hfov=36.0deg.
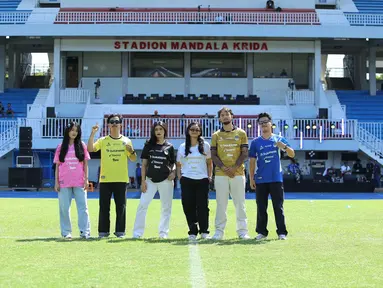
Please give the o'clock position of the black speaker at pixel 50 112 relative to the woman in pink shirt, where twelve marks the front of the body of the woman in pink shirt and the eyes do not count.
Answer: The black speaker is roughly at 6 o'clock from the woman in pink shirt.

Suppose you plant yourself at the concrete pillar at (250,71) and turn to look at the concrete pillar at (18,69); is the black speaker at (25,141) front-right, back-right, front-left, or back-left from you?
front-left

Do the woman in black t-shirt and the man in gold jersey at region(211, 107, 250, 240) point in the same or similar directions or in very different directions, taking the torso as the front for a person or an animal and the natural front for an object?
same or similar directions

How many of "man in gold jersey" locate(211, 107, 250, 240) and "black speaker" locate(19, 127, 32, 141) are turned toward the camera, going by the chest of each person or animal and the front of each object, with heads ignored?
2

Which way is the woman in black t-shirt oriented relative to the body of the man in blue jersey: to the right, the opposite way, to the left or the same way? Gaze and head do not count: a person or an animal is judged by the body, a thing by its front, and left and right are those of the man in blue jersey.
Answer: the same way

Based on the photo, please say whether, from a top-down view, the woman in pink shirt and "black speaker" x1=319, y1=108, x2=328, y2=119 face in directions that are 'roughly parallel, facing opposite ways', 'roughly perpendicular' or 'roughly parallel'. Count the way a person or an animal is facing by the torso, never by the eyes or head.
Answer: roughly parallel

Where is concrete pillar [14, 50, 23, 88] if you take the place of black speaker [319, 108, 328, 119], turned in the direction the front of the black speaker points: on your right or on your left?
on your right

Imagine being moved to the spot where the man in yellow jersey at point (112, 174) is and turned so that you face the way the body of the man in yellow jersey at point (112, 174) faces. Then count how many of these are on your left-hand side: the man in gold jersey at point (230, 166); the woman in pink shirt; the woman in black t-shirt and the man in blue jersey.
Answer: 3

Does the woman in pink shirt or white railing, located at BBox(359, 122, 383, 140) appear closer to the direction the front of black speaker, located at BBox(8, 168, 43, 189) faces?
the woman in pink shirt

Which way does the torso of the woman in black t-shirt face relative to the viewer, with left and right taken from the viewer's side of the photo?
facing the viewer

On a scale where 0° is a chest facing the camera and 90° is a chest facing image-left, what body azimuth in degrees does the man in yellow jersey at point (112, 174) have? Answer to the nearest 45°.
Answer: approximately 0°

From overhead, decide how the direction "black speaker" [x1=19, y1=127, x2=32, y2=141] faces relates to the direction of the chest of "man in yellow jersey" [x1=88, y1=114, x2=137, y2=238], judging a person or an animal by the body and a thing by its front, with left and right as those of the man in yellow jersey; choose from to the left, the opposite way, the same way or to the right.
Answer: the same way

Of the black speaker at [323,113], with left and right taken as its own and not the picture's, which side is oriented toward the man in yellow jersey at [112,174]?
front

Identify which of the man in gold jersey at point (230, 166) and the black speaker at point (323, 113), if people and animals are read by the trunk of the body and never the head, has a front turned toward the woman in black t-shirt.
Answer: the black speaker

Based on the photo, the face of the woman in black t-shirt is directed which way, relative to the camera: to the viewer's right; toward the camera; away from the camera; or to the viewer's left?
toward the camera

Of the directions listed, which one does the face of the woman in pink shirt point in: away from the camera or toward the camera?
toward the camera

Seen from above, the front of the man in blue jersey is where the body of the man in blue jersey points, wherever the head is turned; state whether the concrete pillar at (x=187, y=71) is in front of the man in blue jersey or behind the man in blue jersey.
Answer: behind
